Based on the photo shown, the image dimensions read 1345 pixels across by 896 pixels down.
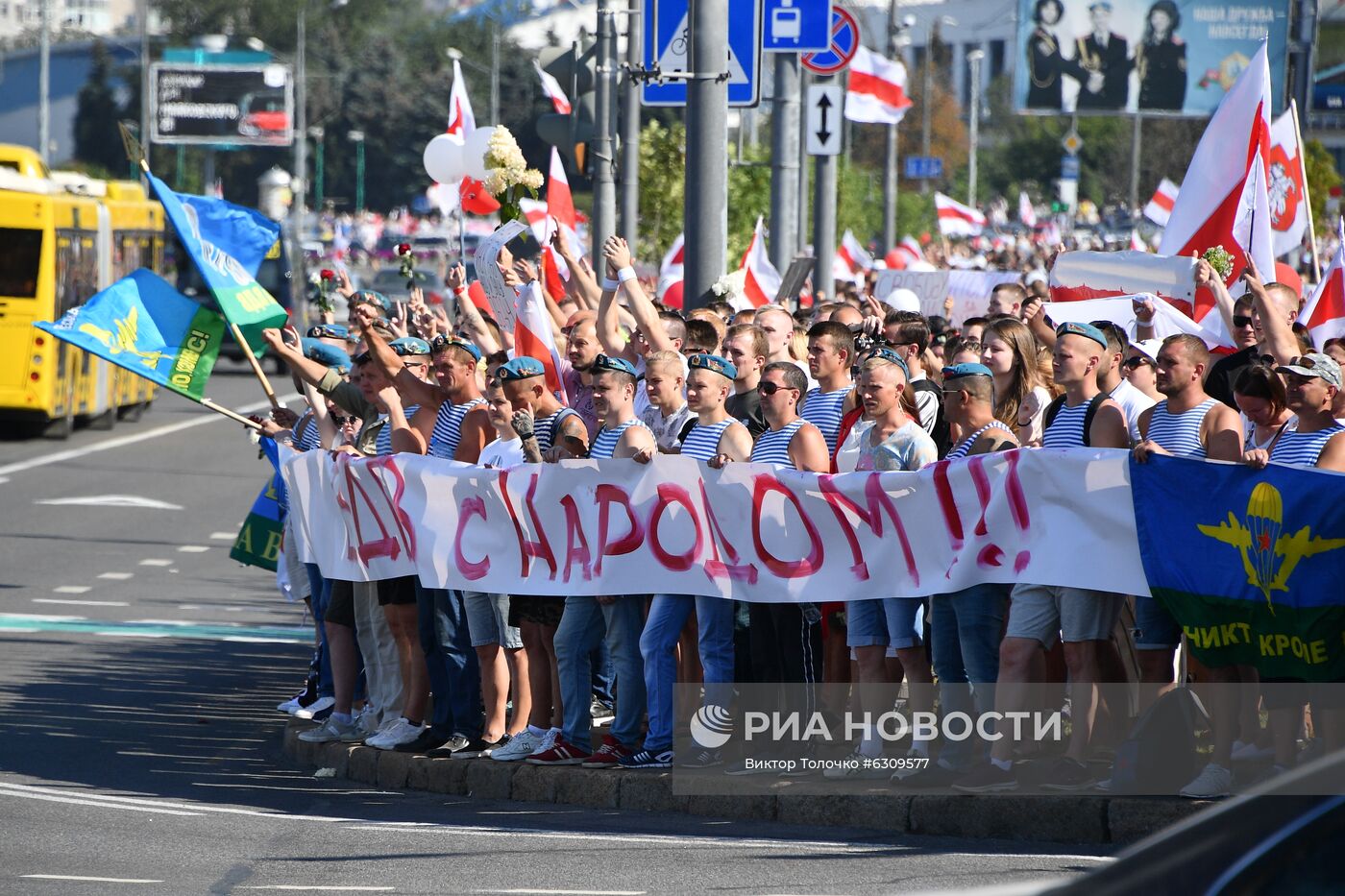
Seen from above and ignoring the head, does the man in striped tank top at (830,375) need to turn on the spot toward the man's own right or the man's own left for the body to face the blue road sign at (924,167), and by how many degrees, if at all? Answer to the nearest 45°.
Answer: approximately 135° to the man's own right

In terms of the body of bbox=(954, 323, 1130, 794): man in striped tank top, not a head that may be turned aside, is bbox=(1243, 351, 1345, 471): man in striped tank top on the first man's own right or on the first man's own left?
on the first man's own left

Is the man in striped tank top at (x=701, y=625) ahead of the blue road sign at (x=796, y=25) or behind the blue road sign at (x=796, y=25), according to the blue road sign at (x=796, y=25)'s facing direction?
ahead

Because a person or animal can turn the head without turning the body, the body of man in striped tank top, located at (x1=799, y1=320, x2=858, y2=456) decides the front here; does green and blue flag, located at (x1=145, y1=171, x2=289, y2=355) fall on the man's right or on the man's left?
on the man's right

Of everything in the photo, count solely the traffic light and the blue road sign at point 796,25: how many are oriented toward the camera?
1

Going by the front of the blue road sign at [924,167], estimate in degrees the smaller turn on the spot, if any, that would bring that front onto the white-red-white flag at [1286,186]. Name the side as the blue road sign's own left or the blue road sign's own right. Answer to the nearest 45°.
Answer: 0° — it already faces it

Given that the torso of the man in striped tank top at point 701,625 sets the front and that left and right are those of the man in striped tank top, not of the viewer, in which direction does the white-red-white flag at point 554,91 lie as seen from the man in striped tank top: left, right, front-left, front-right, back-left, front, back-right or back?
back-right

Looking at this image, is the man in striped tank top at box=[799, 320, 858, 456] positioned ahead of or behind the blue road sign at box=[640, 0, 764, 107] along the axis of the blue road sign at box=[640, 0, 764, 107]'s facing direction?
ahead

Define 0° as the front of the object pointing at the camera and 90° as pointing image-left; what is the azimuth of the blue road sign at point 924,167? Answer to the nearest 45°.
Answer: approximately 0°

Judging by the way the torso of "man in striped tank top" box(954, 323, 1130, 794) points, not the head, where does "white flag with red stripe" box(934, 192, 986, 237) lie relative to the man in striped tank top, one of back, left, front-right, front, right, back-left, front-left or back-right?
back-right

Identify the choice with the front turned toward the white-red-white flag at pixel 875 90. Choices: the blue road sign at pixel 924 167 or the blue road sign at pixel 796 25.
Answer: the blue road sign at pixel 924 167
